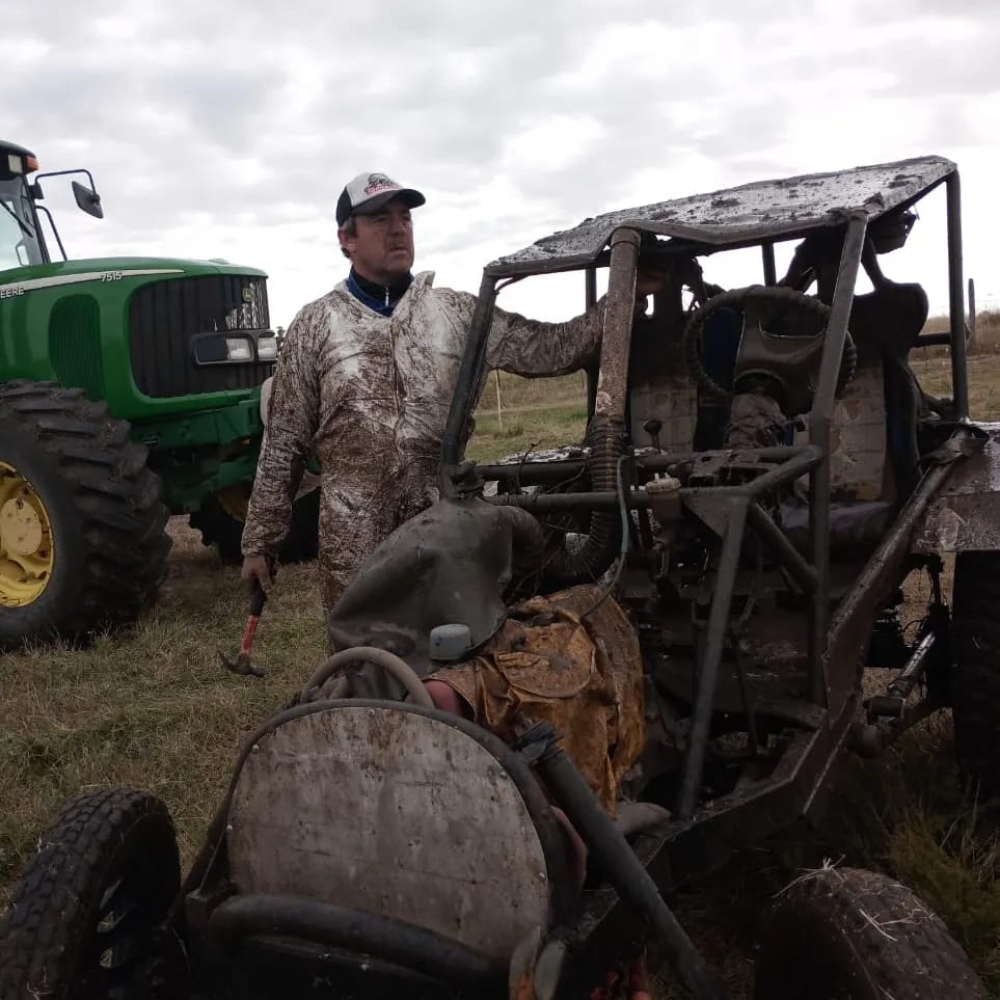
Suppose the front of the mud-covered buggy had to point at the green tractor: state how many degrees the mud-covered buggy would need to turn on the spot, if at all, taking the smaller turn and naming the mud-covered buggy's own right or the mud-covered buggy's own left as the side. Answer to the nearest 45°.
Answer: approximately 90° to the mud-covered buggy's own right

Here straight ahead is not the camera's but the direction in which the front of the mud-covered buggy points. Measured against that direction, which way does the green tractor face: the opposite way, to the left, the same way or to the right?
to the left

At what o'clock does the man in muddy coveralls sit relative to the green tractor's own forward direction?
The man in muddy coveralls is roughly at 1 o'clock from the green tractor.

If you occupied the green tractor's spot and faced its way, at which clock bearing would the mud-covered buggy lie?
The mud-covered buggy is roughly at 1 o'clock from the green tractor.
